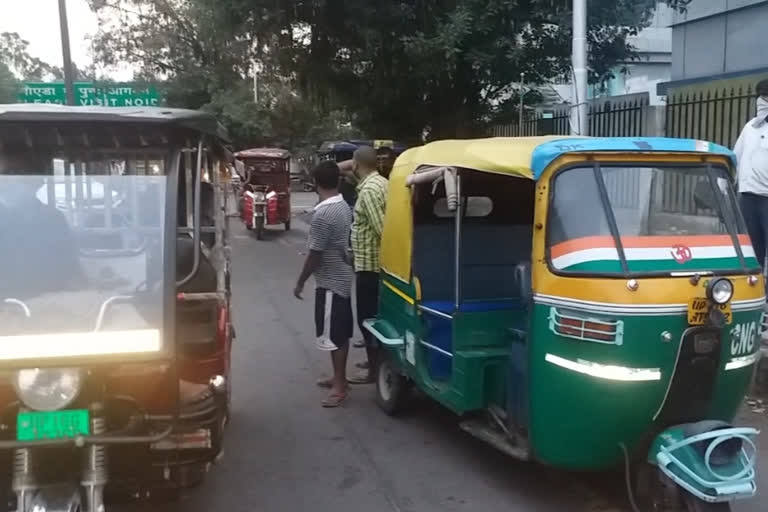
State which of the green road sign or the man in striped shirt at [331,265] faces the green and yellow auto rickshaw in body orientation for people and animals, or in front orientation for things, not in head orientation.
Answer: the green road sign

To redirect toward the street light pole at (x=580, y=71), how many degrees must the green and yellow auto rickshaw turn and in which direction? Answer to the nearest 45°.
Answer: approximately 135° to its left

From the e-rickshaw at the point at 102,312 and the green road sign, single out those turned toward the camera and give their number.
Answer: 2

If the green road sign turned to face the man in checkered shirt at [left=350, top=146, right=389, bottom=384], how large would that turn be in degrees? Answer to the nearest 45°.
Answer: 0° — it already faces them

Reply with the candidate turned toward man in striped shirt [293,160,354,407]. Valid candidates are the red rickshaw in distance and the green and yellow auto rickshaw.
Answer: the red rickshaw in distance

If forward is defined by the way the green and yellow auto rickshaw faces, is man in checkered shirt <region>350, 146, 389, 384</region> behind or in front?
behind
